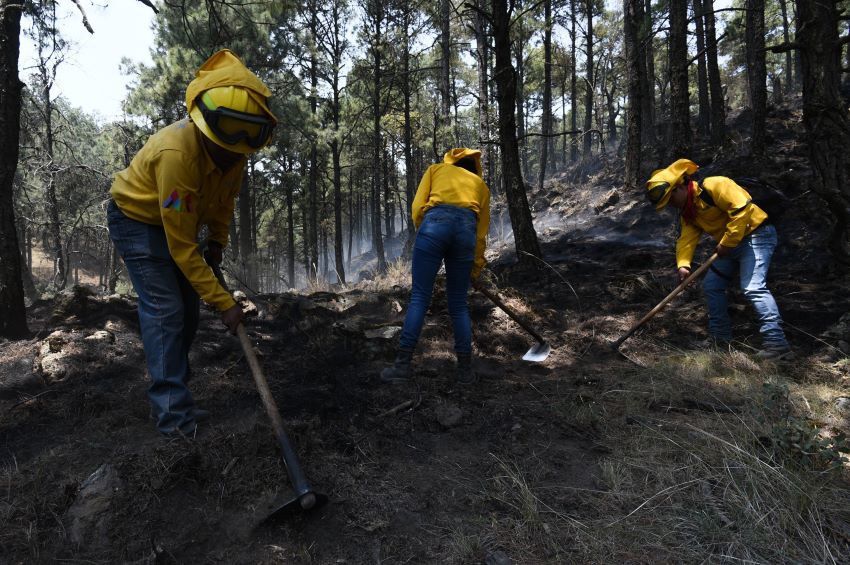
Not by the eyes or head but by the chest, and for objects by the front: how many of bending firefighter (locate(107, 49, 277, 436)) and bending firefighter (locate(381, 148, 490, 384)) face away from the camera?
1

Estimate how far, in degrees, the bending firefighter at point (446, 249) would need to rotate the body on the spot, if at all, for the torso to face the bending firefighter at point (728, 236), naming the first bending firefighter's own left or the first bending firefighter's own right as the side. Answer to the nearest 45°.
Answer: approximately 90° to the first bending firefighter's own right

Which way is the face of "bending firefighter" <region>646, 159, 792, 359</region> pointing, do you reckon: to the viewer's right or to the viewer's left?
to the viewer's left

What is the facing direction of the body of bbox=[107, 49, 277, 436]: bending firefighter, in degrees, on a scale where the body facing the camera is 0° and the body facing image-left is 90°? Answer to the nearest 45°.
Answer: approximately 315°

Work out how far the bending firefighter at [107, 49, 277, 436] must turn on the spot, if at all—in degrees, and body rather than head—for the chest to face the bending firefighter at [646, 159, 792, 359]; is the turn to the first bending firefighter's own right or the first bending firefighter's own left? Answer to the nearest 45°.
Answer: approximately 45° to the first bending firefighter's own left

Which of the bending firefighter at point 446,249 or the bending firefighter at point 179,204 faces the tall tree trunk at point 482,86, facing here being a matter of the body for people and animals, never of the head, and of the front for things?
the bending firefighter at point 446,249

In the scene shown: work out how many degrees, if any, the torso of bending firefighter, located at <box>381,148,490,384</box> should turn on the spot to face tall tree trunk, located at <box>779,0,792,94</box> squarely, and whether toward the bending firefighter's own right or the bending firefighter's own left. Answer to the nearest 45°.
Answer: approximately 45° to the bending firefighter's own right

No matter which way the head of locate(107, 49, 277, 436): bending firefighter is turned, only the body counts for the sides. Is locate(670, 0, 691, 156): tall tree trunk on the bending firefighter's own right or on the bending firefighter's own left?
on the bending firefighter's own left

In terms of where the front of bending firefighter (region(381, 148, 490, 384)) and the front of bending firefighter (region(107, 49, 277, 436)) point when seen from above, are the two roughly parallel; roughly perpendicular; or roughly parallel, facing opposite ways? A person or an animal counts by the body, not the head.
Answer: roughly perpendicular

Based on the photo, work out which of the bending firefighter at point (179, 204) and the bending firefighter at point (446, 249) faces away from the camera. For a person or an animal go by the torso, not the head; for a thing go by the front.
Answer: the bending firefighter at point (446, 249)

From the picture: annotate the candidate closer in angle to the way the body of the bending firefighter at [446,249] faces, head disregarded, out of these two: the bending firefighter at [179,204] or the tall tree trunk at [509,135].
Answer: the tall tree trunk

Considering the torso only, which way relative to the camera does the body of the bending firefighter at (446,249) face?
away from the camera
